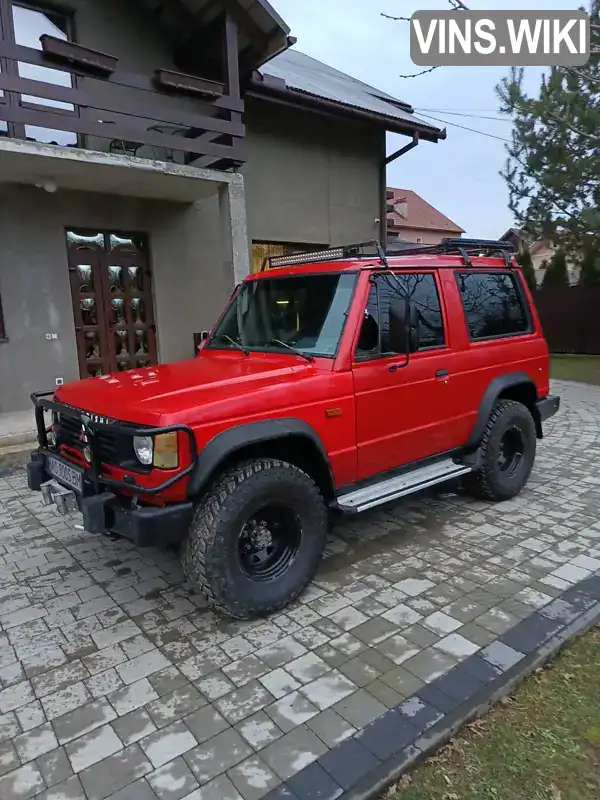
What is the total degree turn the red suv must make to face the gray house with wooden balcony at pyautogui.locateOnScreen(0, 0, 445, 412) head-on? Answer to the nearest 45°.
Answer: approximately 90° to its right

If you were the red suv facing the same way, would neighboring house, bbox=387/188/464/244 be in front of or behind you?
behind

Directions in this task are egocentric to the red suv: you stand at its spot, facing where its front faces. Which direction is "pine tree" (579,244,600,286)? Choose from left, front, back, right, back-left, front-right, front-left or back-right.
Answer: back

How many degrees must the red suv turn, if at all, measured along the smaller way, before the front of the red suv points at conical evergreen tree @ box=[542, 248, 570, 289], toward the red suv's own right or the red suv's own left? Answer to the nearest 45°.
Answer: approximately 180°

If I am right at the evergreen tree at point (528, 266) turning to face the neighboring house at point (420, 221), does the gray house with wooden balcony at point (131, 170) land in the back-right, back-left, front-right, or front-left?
back-left

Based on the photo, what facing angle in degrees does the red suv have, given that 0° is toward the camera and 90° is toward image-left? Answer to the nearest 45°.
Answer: approximately 45°

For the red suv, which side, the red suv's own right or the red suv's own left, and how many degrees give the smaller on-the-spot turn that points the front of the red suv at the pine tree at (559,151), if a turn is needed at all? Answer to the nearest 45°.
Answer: approximately 180°

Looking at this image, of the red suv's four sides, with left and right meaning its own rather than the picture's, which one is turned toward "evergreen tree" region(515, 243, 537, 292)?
back
